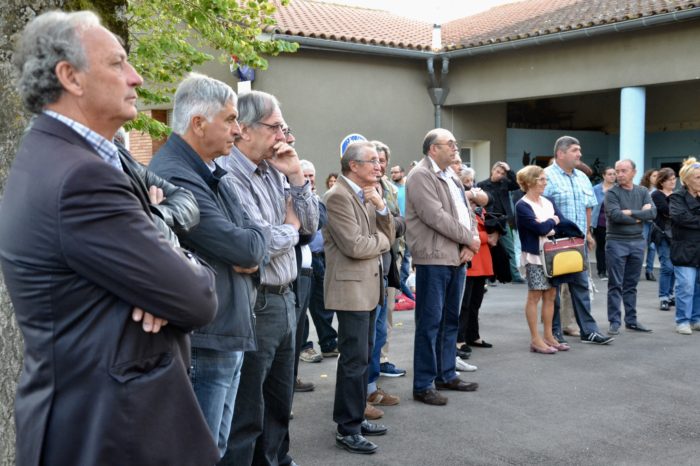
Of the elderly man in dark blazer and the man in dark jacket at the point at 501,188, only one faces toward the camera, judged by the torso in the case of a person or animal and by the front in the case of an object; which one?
the man in dark jacket

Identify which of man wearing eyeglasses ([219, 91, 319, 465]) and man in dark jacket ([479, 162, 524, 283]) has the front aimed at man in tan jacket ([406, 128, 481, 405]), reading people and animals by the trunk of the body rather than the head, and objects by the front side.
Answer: the man in dark jacket

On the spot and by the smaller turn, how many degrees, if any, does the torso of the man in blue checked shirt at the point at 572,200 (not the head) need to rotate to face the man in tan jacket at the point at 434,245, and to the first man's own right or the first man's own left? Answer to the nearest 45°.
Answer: approximately 45° to the first man's own right

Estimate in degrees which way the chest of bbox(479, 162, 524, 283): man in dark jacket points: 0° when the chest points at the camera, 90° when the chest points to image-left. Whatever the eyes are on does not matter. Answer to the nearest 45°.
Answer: approximately 0°

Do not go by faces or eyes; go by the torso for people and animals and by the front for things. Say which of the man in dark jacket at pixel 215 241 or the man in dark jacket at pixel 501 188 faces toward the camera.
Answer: the man in dark jacket at pixel 501 188

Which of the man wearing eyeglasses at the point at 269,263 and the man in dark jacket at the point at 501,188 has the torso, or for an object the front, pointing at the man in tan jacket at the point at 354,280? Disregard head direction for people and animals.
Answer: the man in dark jacket

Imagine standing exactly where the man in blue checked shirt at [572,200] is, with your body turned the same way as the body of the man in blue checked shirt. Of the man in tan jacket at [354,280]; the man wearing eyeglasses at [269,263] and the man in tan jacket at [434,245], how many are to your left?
0
